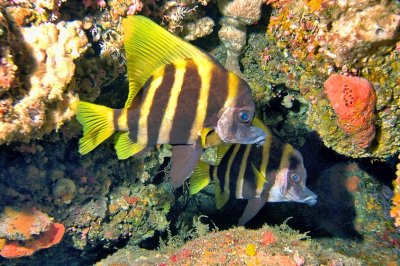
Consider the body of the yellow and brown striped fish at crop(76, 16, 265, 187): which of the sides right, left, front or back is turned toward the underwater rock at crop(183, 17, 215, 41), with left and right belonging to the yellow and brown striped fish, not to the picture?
left

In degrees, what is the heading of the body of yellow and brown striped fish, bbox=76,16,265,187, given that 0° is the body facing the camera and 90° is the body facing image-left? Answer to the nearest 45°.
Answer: approximately 270°

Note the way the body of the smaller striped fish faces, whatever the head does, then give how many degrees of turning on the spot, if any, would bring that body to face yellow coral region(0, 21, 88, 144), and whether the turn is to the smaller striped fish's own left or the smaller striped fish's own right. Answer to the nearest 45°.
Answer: approximately 135° to the smaller striped fish's own right

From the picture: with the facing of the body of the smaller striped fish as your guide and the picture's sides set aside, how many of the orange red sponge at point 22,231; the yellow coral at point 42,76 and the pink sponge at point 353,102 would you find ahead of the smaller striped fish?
1

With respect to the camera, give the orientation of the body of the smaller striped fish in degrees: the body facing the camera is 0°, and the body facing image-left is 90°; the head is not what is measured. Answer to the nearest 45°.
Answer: approximately 270°

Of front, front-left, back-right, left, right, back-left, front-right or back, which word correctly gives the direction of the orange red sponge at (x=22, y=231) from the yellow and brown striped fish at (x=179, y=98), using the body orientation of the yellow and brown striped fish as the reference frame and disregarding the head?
back-left

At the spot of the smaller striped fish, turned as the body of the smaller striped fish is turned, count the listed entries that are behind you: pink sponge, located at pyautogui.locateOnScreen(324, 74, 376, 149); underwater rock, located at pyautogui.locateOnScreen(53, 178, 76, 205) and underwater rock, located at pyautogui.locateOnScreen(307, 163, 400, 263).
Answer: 1

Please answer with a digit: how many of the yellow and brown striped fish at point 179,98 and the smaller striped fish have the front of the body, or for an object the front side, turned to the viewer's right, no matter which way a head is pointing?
2

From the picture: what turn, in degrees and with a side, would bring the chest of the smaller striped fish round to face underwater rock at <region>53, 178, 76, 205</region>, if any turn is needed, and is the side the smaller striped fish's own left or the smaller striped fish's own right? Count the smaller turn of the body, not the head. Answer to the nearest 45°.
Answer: approximately 180°

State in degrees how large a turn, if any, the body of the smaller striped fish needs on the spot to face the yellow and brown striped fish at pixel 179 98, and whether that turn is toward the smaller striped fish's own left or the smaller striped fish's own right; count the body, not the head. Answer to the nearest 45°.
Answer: approximately 135° to the smaller striped fish's own right
